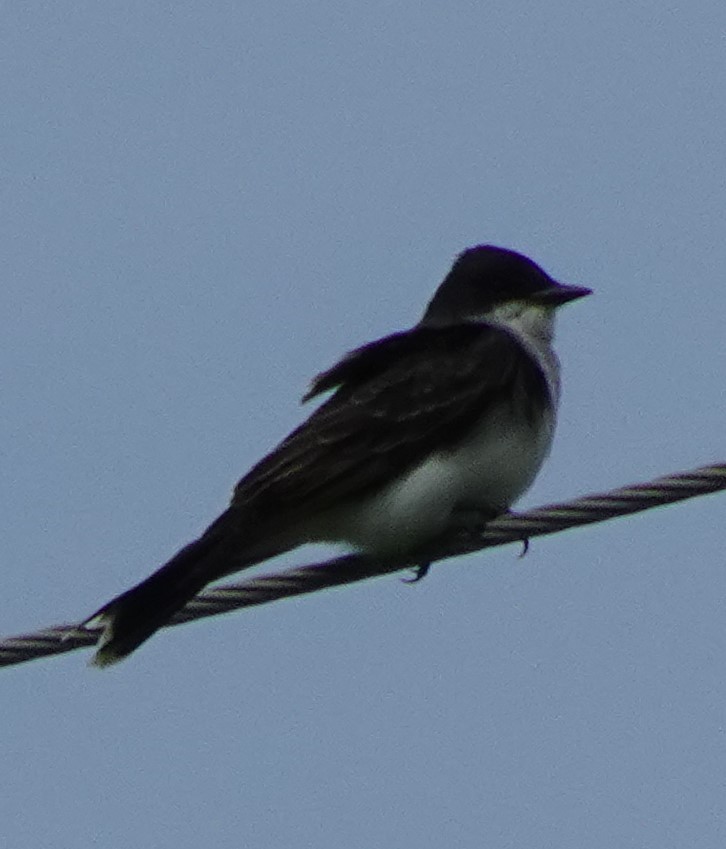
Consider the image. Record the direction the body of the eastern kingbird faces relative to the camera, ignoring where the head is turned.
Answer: to the viewer's right
